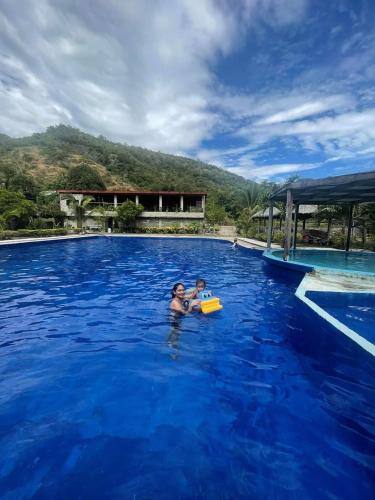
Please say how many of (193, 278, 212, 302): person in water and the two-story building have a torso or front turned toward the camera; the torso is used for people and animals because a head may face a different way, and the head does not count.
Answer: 2

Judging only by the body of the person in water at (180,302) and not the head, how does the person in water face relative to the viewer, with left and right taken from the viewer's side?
facing the viewer and to the right of the viewer

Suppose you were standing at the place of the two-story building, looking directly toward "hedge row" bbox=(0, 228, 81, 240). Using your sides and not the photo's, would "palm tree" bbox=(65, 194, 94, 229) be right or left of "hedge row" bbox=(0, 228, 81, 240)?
right

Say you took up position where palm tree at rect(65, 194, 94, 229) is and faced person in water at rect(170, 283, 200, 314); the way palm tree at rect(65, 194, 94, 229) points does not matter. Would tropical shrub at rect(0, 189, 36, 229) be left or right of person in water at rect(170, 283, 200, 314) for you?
right

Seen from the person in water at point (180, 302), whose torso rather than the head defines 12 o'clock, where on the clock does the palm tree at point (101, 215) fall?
The palm tree is roughly at 7 o'clock from the person in water.

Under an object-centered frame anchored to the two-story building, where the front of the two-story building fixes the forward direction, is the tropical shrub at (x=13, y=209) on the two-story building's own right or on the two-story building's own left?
on the two-story building's own right

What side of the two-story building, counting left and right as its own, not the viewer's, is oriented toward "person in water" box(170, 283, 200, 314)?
front

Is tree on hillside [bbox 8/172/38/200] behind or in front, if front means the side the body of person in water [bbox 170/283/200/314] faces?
behind

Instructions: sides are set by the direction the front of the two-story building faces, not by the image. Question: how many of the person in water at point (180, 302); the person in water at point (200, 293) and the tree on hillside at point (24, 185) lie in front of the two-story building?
2

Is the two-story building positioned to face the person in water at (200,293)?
yes

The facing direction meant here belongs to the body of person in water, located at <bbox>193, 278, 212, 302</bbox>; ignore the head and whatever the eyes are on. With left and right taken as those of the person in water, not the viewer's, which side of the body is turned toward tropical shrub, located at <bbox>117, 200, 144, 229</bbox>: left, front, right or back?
back

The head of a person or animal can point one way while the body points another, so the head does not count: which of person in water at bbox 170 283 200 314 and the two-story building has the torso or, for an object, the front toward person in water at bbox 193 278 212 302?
the two-story building

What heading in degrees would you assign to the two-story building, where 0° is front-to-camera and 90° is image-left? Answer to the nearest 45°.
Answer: approximately 0°
